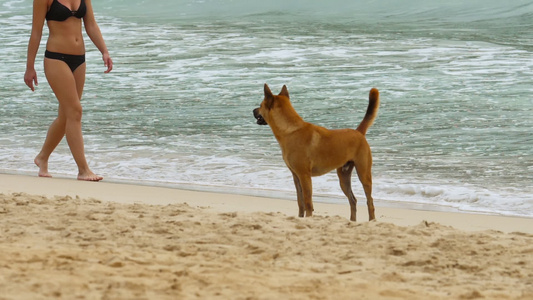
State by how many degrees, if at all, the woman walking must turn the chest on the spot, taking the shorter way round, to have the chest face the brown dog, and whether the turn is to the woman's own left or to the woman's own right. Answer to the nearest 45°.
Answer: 0° — they already face it

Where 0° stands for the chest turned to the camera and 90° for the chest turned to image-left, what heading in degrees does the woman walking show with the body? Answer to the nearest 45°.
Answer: approximately 315°

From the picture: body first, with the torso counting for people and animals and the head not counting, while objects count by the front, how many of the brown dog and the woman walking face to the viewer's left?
1

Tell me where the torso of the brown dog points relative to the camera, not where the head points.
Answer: to the viewer's left

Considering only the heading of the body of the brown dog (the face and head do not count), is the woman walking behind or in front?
in front

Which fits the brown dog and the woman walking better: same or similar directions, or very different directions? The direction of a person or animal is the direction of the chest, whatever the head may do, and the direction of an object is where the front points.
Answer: very different directions
